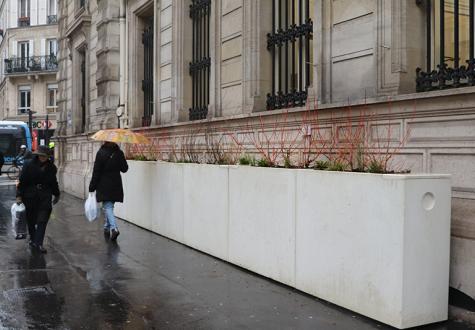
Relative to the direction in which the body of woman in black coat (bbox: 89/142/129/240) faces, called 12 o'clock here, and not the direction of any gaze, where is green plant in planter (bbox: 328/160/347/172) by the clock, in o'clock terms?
The green plant in planter is roughly at 5 o'clock from the woman in black coat.

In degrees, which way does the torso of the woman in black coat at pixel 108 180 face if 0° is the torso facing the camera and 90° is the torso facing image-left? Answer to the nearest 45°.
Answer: approximately 180°

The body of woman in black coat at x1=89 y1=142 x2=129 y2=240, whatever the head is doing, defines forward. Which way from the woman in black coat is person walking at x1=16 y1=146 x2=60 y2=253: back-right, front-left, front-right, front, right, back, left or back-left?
back-left

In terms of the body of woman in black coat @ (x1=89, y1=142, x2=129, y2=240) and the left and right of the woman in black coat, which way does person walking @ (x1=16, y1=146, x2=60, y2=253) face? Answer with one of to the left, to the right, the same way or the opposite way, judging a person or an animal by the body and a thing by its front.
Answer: the opposite way

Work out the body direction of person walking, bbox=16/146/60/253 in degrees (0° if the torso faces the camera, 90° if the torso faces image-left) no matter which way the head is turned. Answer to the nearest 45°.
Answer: approximately 0°

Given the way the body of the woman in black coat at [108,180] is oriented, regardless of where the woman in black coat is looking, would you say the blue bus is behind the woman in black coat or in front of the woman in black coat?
in front

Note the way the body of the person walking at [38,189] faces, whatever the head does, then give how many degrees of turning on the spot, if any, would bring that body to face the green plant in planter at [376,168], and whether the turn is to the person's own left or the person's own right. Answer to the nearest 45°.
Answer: approximately 45° to the person's own left

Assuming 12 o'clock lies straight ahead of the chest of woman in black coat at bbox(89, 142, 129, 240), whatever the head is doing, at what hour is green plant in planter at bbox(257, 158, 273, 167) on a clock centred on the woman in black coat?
The green plant in planter is roughly at 5 o'clock from the woman in black coat.

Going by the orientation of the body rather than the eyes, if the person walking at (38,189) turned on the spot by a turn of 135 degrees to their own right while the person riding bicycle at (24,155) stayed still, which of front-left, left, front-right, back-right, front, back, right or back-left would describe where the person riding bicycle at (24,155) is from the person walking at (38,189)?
front-right

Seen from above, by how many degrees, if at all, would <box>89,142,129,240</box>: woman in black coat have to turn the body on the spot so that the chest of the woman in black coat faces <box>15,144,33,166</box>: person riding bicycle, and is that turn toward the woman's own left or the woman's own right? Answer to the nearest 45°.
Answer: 0° — they already face them

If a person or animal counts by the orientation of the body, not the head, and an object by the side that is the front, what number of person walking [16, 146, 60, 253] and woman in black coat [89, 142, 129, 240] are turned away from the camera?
1

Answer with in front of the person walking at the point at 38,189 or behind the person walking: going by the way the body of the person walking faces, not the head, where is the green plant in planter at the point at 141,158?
behind
